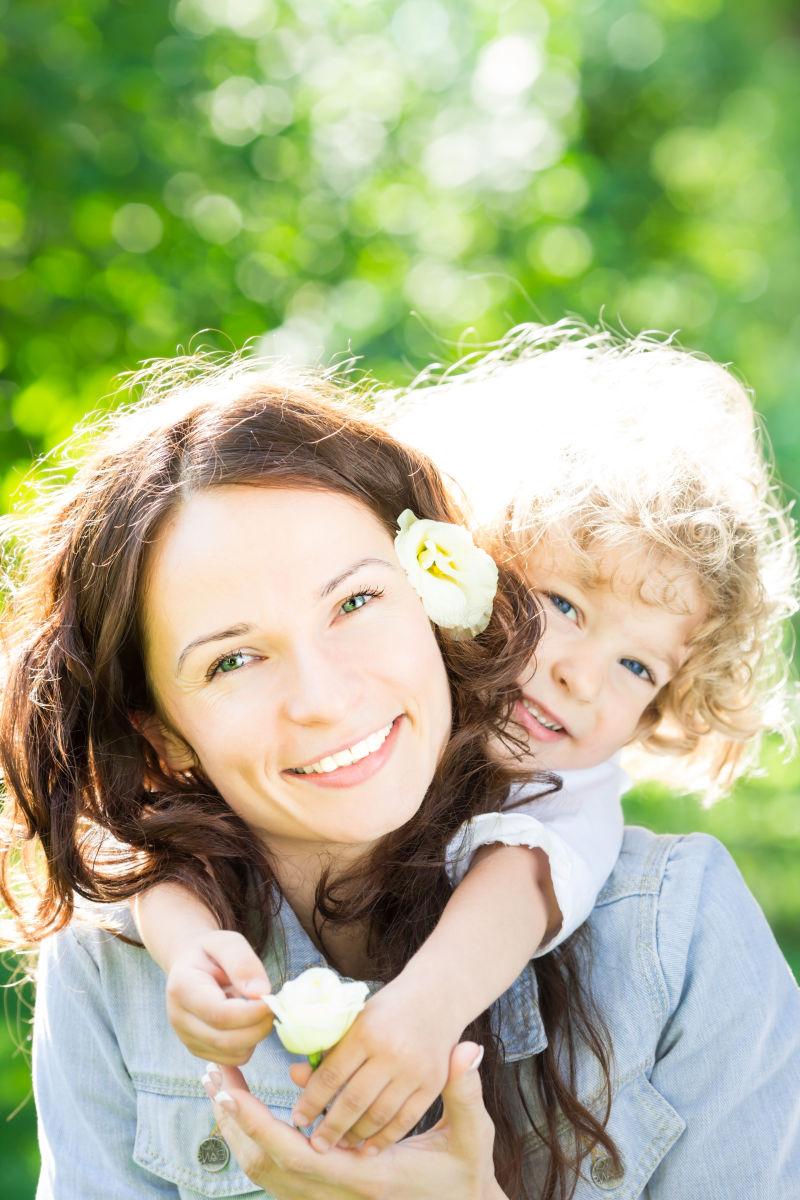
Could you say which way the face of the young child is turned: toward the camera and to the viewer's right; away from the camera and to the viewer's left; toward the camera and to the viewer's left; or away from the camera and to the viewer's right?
toward the camera and to the viewer's left

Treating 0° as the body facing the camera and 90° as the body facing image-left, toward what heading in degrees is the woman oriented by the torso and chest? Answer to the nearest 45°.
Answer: approximately 0°
